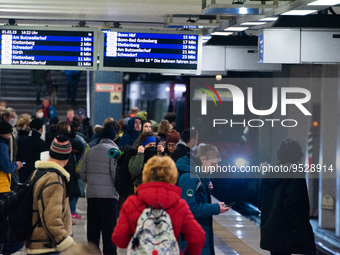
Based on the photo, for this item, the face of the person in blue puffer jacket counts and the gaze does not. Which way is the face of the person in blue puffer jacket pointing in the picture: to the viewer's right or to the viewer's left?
to the viewer's right

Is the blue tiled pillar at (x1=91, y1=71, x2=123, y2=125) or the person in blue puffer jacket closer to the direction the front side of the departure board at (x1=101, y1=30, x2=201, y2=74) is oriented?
the person in blue puffer jacket

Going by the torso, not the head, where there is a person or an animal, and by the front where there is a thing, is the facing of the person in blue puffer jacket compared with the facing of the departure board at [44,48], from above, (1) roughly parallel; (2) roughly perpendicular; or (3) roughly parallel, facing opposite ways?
roughly perpendicular

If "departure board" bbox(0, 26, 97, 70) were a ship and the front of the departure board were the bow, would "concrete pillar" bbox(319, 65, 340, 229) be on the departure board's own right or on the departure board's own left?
on the departure board's own left

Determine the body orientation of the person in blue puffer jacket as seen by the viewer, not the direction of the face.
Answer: to the viewer's right

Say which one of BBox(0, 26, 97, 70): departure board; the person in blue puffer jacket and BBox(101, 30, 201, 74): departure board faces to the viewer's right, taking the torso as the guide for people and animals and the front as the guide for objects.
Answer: the person in blue puffer jacket

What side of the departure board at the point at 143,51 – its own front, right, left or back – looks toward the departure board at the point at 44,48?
right
